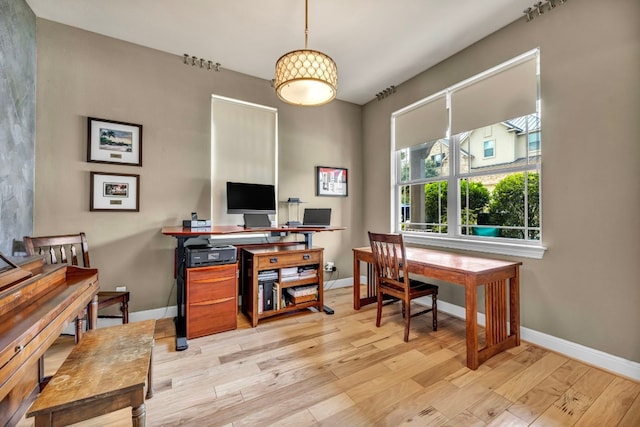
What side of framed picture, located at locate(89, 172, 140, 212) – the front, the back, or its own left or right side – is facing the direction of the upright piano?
front

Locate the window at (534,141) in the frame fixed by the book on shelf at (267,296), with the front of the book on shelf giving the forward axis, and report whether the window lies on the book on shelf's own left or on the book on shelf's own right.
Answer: on the book on shelf's own left

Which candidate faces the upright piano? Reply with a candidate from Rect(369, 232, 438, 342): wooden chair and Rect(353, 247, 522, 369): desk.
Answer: the desk

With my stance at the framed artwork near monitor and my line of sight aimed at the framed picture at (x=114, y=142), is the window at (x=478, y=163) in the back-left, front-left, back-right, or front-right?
back-left

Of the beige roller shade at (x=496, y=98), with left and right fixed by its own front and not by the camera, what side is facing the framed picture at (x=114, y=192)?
front

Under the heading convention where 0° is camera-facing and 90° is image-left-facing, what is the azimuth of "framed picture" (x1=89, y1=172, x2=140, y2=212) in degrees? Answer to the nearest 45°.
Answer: approximately 0°
